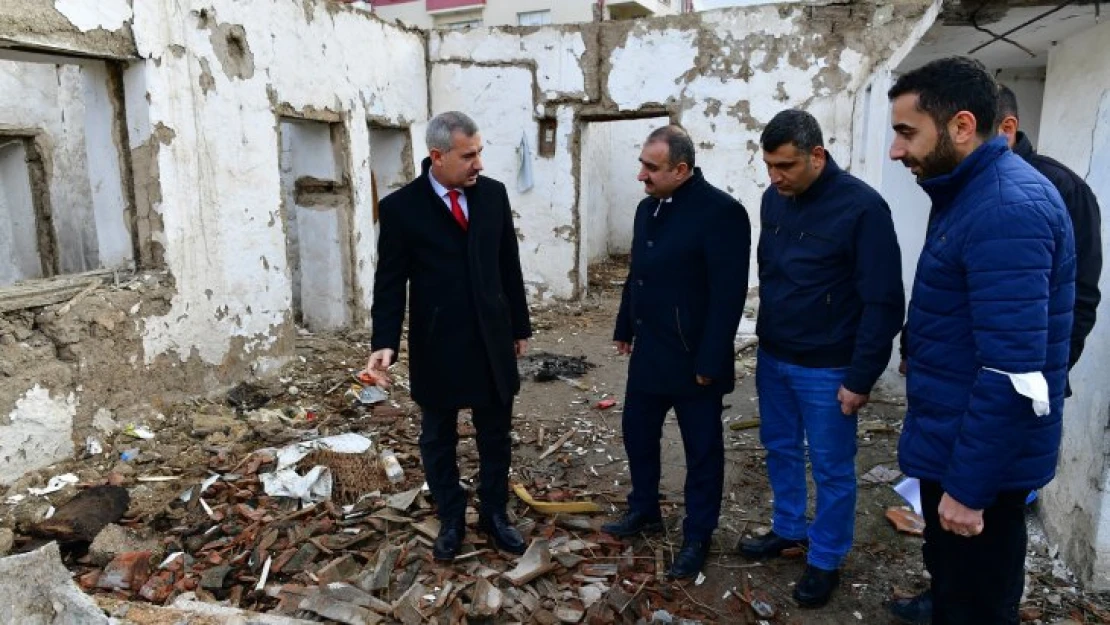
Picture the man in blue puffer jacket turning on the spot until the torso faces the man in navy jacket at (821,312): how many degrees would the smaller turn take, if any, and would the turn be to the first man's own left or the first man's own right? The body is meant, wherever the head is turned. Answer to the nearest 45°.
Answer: approximately 45° to the first man's own right

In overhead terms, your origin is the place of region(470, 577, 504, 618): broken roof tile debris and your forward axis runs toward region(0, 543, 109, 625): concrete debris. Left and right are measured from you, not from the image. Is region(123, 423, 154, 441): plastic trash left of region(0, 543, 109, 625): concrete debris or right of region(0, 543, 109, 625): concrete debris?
right

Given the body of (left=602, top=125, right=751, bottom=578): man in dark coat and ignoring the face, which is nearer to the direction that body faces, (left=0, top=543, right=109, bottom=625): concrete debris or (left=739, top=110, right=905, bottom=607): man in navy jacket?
the concrete debris

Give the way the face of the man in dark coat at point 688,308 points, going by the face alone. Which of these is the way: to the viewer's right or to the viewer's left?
to the viewer's left

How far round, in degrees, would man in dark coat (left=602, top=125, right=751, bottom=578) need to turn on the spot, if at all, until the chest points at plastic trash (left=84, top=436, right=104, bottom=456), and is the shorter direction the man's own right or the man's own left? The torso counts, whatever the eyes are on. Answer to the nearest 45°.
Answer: approximately 45° to the man's own right

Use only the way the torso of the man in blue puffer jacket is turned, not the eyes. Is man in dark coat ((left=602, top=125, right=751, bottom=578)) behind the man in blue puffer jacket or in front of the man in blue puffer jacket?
in front

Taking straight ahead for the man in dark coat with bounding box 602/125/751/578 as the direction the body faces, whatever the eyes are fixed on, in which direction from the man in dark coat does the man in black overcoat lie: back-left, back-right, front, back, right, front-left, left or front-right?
front-right

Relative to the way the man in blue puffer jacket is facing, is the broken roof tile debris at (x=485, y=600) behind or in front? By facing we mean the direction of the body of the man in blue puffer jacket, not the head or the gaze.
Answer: in front

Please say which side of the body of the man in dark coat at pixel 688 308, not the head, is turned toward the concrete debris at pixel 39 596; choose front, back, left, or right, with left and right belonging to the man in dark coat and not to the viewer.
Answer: front

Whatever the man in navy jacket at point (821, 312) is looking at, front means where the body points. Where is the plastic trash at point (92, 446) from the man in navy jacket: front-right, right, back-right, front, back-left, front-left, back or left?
front-right

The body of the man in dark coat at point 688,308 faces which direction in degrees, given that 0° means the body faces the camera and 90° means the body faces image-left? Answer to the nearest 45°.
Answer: approximately 45°

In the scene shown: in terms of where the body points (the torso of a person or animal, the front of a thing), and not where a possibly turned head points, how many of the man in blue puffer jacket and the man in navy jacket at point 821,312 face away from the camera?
0

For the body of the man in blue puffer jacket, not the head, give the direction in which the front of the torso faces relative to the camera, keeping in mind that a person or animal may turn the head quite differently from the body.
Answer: to the viewer's left

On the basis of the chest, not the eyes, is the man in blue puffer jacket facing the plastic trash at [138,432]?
yes
